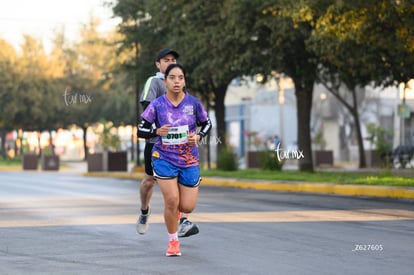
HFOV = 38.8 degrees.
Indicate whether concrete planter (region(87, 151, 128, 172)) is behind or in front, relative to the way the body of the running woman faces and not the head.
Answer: behind

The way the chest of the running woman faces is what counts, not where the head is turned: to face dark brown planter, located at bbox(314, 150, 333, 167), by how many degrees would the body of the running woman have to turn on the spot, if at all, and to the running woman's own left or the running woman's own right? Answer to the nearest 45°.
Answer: approximately 180°

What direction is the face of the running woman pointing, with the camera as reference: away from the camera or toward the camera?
toward the camera

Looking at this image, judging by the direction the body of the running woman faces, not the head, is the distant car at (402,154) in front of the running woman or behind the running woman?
behind

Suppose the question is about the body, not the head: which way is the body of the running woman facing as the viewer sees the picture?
toward the camera

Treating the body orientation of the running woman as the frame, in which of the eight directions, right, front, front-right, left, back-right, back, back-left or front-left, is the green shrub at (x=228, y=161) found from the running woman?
back
